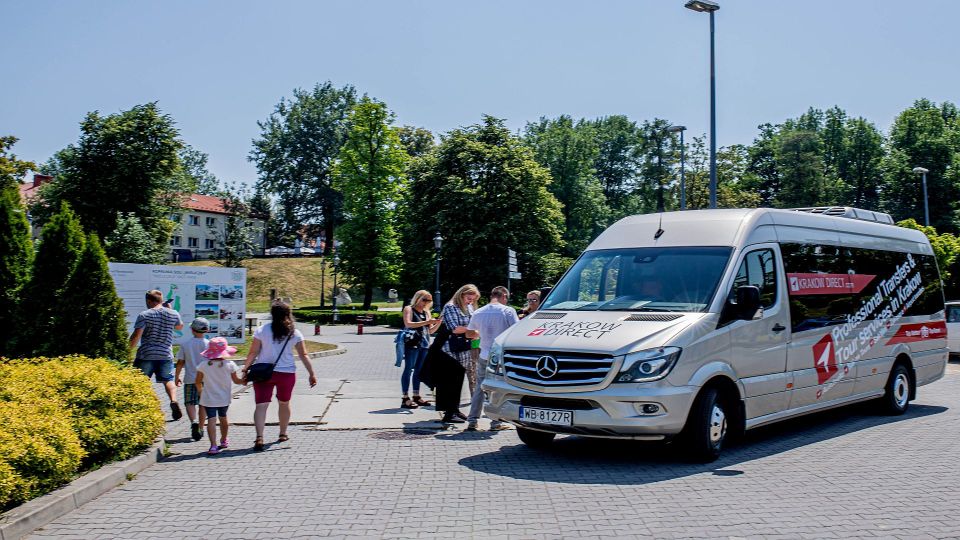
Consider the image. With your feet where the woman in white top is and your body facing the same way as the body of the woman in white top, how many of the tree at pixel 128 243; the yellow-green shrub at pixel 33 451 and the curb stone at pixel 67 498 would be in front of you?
1

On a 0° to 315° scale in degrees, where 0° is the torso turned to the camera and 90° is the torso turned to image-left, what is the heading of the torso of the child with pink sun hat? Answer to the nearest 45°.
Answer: approximately 180°

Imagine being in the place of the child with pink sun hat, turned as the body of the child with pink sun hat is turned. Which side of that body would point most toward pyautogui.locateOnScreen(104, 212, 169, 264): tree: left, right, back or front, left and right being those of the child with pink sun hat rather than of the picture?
front

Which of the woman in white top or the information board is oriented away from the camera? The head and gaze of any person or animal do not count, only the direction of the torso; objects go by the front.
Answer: the woman in white top

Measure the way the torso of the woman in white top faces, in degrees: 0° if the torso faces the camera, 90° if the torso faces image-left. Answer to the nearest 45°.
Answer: approximately 180°

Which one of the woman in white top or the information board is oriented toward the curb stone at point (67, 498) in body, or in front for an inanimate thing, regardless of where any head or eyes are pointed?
the information board

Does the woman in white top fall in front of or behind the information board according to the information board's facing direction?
in front

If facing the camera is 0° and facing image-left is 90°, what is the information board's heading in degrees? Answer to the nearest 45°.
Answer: approximately 0°

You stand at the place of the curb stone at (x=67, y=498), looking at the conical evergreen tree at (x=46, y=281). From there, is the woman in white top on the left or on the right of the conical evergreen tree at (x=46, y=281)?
right

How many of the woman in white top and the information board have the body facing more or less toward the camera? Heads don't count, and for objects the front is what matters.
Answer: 1

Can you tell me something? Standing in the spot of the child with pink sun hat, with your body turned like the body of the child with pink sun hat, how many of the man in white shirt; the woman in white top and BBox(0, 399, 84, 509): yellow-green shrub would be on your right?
2

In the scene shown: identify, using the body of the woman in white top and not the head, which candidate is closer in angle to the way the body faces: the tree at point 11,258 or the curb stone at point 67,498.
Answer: the tree

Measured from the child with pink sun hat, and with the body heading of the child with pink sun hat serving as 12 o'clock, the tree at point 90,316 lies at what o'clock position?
The tree is roughly at 11 o'clock from the child with pink sun hat.

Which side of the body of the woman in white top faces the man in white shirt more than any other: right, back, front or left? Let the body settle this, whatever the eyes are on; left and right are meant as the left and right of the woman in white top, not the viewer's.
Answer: right
